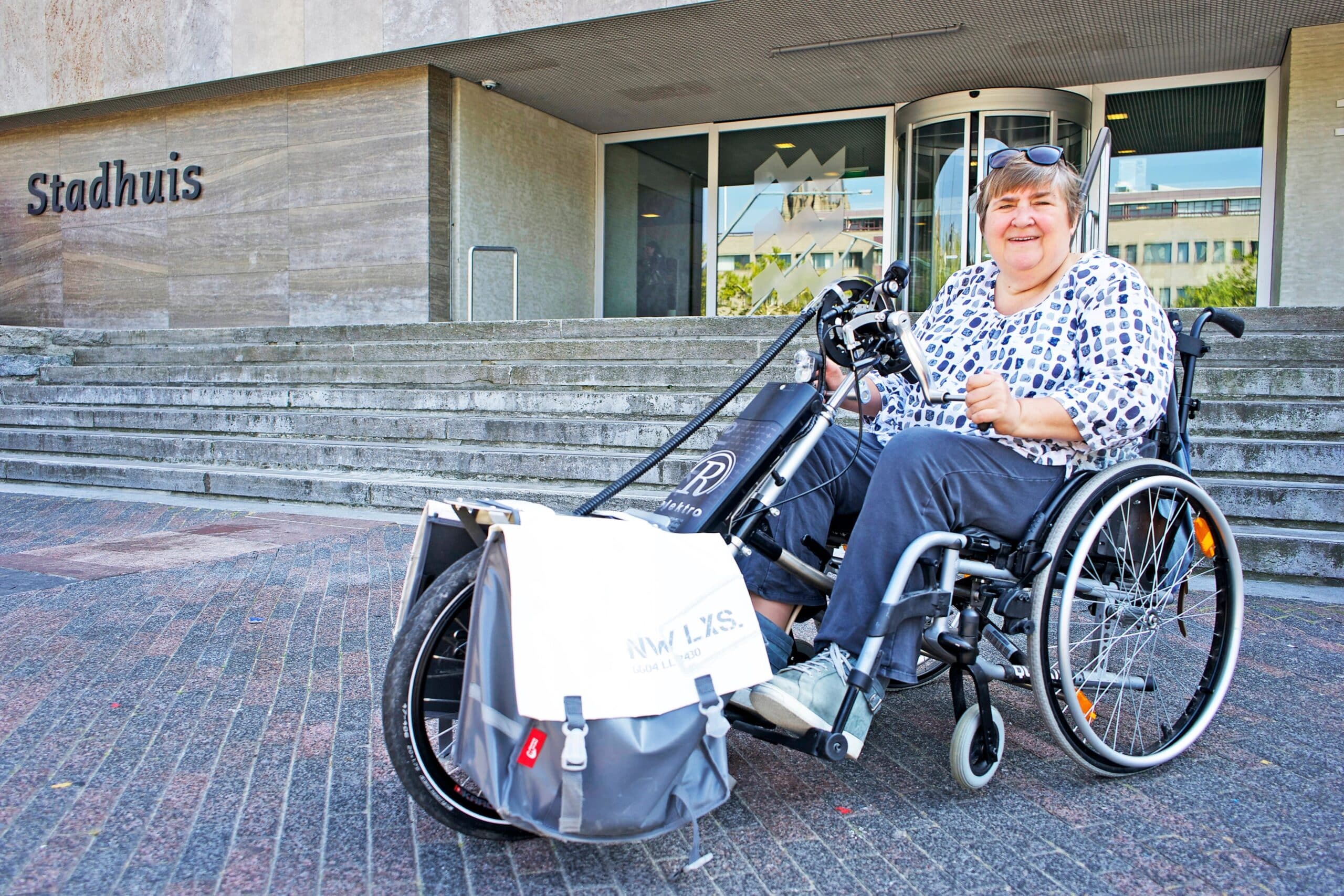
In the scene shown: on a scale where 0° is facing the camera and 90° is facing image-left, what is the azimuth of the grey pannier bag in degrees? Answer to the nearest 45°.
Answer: approximately 0°

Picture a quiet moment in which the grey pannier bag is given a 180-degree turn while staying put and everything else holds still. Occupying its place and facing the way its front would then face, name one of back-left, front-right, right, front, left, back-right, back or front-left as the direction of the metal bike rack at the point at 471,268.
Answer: front

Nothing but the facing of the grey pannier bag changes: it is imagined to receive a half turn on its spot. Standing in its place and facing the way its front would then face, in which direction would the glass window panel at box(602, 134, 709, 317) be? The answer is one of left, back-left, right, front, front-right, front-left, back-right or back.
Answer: front

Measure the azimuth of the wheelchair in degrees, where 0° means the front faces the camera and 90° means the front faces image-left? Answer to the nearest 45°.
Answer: approximately 45°

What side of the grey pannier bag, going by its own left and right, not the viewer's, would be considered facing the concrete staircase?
back
